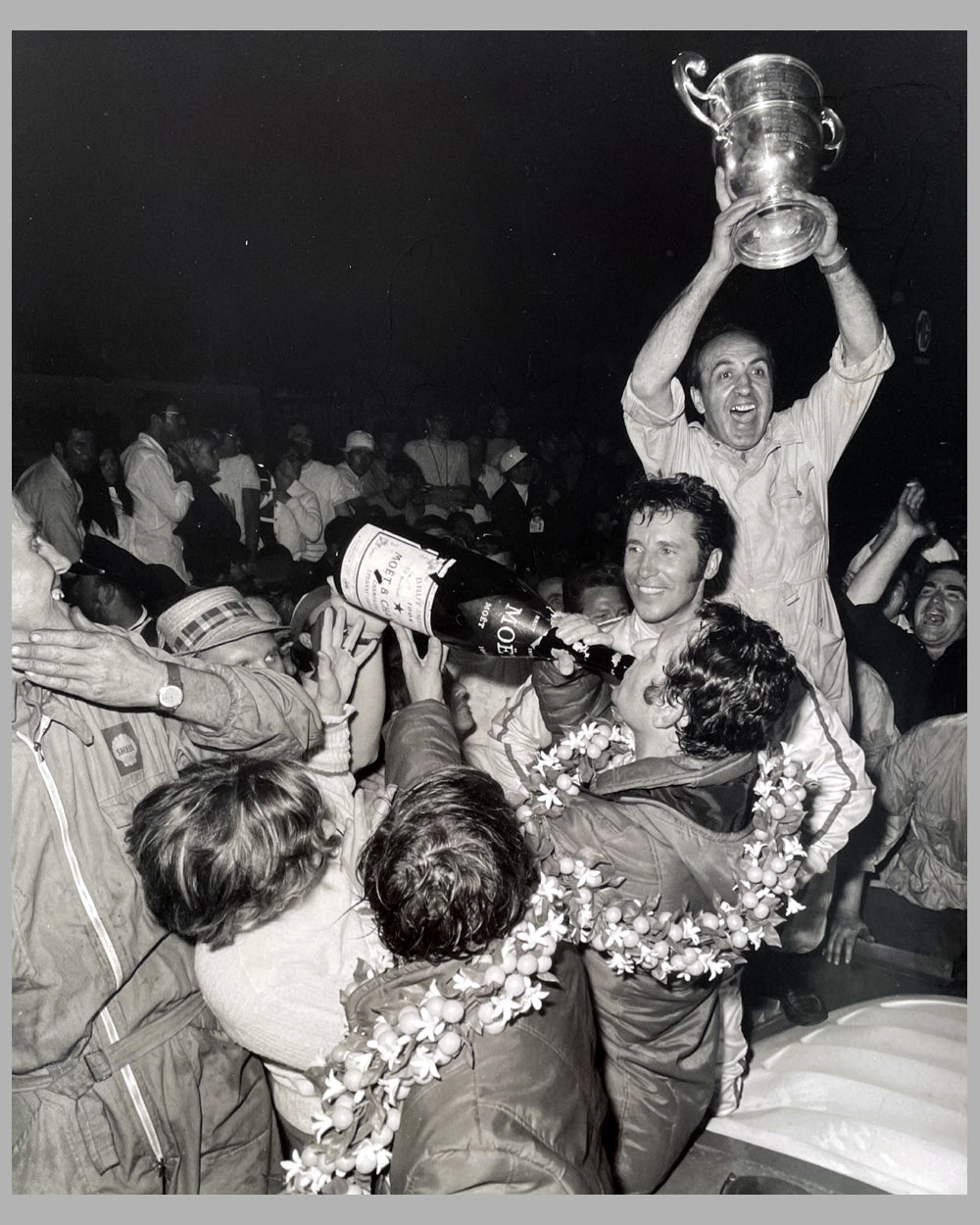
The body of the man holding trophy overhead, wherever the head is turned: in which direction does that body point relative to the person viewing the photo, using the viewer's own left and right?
facing the viewer
